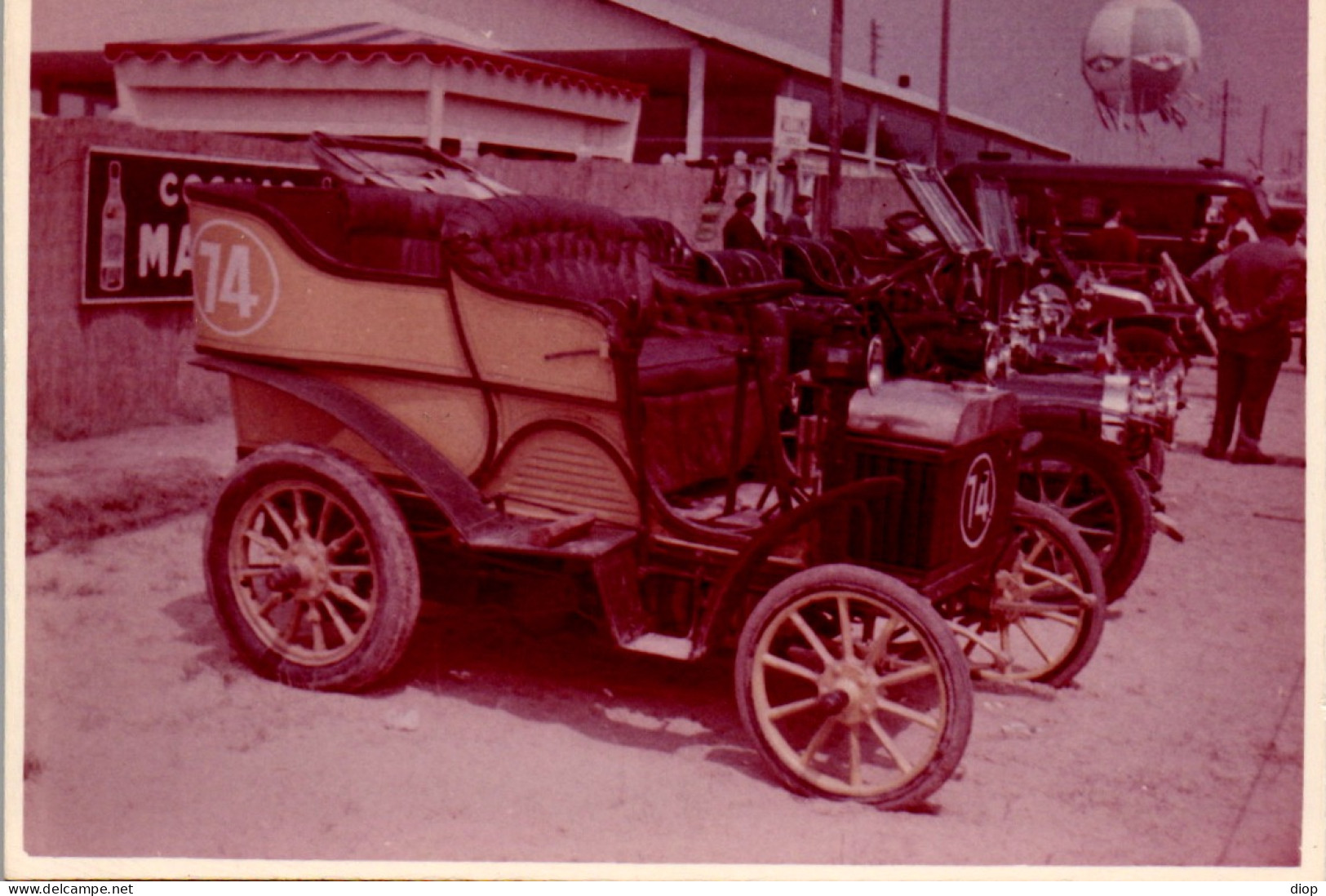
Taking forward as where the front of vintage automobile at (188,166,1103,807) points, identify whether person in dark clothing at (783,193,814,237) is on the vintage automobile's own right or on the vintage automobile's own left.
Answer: on the vintage automobile's own left

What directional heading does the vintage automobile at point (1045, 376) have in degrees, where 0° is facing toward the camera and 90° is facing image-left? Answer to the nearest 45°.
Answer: approximately 315°

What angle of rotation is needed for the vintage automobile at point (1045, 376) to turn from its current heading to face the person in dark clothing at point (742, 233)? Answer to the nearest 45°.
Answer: approximately 135° to its left

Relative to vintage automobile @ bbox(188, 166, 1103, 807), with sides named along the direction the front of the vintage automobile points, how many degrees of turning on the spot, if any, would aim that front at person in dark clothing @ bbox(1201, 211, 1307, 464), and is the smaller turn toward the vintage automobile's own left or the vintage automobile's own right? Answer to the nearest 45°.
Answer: approximately 90° to the vintage automobile's own left

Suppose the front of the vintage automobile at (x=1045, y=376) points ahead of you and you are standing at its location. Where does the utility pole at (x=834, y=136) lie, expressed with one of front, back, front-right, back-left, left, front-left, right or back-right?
back-left

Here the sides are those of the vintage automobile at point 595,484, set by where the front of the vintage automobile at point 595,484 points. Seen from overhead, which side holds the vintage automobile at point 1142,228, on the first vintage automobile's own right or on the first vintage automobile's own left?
on the first vintage automobile's own left

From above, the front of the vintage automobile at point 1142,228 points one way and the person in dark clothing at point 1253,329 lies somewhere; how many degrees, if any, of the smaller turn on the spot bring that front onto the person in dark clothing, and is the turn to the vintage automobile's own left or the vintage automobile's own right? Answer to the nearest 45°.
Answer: approximately 45° to the vintage automobile's own right
